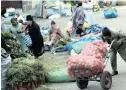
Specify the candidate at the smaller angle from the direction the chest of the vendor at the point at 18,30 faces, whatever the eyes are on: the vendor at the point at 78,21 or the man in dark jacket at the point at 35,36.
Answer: the man in dark jacket

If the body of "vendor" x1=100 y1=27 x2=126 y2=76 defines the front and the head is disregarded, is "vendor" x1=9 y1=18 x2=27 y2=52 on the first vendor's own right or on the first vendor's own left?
on the first vendor's own right

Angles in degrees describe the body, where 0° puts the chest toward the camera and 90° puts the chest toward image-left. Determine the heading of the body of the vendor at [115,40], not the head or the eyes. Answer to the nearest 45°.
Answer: approximately 45°

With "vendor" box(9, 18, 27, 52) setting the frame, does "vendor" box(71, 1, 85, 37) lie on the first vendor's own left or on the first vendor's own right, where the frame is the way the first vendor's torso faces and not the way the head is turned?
on the first vendor's own left
